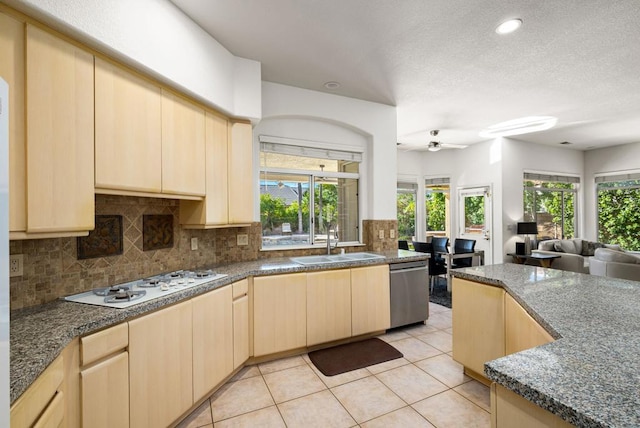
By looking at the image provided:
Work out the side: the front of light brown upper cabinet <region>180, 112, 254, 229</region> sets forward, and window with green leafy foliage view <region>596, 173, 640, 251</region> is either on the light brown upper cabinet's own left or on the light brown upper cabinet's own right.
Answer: on the light brown upper cabinet's own left

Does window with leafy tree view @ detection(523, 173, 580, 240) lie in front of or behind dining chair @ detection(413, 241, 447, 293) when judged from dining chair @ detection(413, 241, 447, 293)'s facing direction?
in front

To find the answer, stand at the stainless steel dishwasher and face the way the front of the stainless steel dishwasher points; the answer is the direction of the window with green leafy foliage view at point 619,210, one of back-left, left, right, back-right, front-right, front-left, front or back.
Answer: left

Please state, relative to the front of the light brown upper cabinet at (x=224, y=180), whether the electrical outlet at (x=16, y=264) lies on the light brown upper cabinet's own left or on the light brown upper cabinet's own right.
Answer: on the light brown upper cabinet's own right

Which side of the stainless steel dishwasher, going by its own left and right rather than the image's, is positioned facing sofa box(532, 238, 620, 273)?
left

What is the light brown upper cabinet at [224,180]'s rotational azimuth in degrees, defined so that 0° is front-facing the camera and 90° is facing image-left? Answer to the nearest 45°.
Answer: approximately 315°

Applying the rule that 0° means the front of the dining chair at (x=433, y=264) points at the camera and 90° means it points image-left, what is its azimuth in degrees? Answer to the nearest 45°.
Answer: approximately 225°

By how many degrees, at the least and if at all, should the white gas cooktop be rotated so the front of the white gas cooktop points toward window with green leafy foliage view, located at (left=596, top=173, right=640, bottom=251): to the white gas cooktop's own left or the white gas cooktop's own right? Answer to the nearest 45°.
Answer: approximately 45° to the white gas cooktop's own left

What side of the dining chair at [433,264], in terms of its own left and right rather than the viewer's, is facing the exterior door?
front

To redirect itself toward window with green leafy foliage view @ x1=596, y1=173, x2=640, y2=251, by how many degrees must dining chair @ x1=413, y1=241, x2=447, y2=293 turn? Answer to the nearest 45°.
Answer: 0° — it already faces it

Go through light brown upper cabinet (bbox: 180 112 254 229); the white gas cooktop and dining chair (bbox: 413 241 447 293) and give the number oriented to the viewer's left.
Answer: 0

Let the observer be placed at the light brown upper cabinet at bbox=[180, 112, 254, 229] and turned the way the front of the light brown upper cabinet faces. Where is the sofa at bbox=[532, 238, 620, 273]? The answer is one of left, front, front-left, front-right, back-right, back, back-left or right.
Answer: front-left

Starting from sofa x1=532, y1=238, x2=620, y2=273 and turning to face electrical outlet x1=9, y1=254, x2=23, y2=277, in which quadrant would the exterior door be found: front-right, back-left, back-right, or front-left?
front-right

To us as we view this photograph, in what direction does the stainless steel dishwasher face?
facing the viewer and to the right of the viewer

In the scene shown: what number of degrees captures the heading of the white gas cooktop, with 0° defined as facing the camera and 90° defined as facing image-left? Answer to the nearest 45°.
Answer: approximately 315°

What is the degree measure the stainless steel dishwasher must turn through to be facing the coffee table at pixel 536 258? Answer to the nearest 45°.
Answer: approximately 90° to its left
